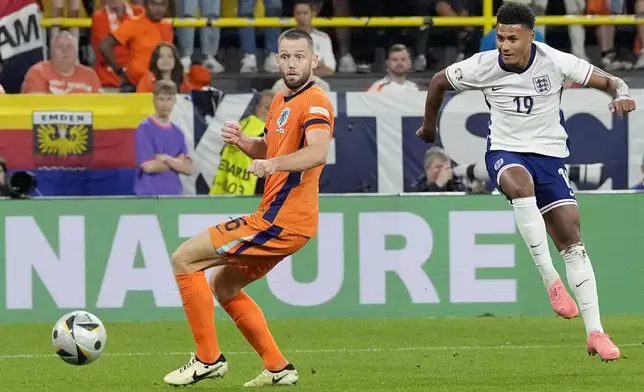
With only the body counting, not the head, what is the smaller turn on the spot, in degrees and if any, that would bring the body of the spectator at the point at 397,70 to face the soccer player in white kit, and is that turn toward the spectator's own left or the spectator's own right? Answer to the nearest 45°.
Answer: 0° — they already face them

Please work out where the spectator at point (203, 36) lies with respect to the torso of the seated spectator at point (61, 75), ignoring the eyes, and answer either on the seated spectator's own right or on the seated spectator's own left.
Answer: on the seated spectator's own left

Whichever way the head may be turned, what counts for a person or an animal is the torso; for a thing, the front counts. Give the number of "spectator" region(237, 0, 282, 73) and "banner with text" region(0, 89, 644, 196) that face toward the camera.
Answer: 2

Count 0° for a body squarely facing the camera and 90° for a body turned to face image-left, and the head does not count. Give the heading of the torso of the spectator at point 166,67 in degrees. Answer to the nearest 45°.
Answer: approximately 0°

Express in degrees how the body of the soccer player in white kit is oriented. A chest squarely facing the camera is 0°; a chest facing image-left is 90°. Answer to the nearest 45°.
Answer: approximately 0°
